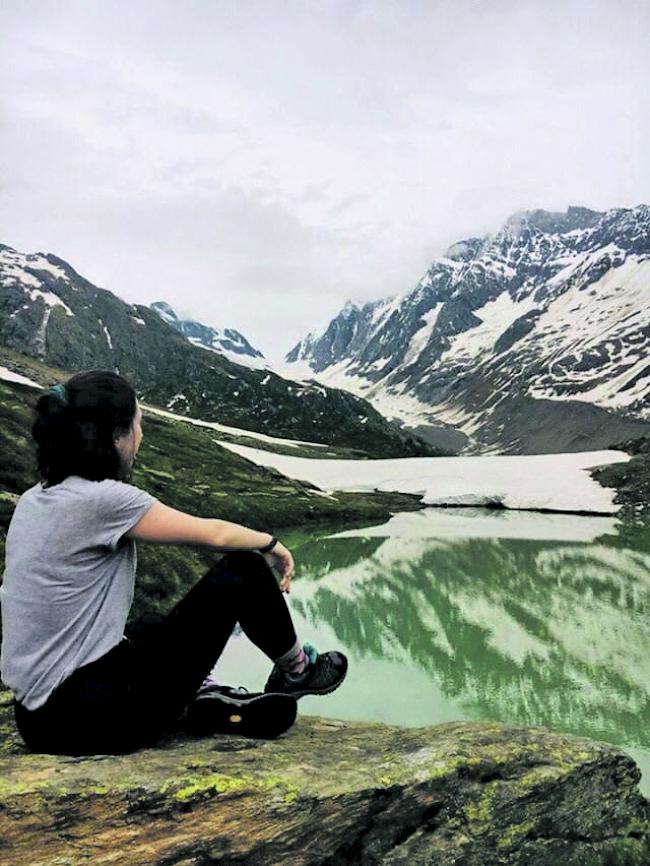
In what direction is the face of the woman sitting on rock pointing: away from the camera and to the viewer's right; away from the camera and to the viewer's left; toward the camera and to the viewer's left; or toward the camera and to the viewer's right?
away from the camera and to the viewer's right

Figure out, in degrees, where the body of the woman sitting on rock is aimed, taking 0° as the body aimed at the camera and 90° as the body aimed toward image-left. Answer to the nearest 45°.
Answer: approximately 225°
